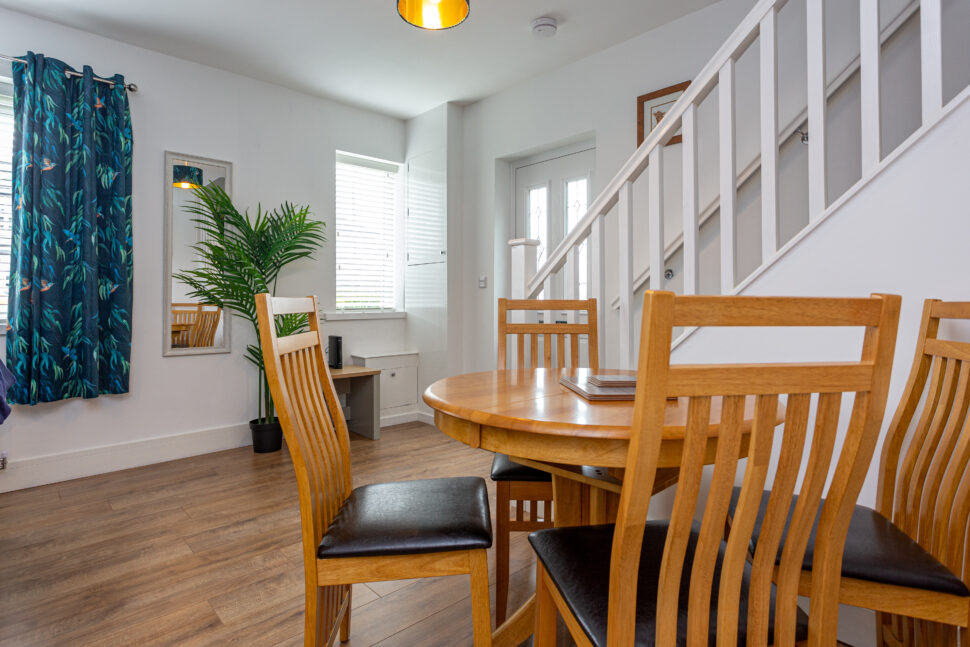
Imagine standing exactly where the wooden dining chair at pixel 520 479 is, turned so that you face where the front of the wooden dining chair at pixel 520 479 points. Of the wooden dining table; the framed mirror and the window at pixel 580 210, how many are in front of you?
1

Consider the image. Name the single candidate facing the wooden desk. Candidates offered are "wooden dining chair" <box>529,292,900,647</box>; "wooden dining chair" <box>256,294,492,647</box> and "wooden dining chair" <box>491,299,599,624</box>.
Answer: "wooden dining chair" <box>529,292,900,647</box>

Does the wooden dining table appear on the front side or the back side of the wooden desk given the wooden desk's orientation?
on the front side

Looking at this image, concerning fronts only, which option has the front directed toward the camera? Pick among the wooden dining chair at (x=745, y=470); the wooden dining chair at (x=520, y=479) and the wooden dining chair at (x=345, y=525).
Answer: the wooden dining chair at (x=520, y=479)

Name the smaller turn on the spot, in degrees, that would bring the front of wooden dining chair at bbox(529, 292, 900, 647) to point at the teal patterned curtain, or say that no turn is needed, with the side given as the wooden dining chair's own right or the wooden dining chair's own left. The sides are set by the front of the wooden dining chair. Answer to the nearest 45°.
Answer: approximately 45° to the wooden dining chair's own left

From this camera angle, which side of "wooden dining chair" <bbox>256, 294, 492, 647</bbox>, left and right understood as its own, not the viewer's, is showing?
right

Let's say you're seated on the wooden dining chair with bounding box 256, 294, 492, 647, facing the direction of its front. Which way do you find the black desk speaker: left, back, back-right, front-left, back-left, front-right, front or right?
left

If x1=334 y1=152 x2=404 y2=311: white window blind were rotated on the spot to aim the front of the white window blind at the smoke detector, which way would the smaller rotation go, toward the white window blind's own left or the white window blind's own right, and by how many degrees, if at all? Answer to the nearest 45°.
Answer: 0° — it already faces it

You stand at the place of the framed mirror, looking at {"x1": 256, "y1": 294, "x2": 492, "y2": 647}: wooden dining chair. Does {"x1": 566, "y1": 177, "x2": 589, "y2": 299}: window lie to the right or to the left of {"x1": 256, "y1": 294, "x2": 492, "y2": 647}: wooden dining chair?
left

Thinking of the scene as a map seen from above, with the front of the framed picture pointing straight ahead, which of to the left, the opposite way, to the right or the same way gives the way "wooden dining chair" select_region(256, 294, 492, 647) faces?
the opposite way
